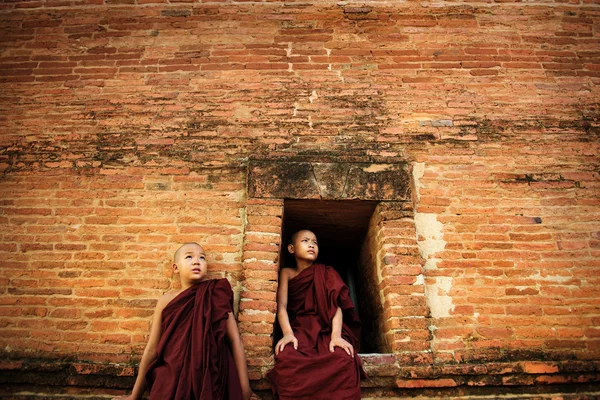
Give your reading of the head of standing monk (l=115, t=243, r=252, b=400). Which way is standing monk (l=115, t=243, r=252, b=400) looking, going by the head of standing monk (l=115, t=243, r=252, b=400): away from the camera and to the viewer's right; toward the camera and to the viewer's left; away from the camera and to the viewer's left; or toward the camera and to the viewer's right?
toward the camera and to the viewer's right

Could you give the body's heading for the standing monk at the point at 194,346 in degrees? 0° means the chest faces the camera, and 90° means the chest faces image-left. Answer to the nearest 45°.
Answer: approximately 0°
